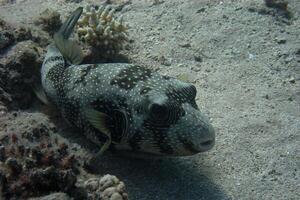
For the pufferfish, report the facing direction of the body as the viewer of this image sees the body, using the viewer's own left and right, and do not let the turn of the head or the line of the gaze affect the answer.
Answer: facing the viewer and to the right of the viewer

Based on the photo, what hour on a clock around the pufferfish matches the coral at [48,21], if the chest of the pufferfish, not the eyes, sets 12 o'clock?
The coral is roughly at 7 o'clock from the pufferfish.

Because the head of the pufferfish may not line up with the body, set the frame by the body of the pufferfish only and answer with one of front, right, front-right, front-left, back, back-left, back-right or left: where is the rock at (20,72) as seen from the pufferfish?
back

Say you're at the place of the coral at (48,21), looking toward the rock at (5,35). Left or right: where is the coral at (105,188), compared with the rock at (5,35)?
left

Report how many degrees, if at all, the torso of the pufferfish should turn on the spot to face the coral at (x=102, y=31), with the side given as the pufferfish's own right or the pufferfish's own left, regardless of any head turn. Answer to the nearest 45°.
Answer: approximately 135° to the pufferfish's own left

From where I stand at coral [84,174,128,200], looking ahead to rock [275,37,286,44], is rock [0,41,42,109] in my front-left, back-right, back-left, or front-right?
front-left

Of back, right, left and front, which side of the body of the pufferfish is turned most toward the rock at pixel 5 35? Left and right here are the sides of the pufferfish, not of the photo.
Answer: back

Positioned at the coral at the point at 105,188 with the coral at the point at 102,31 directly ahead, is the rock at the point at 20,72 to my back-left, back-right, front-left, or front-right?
front-left

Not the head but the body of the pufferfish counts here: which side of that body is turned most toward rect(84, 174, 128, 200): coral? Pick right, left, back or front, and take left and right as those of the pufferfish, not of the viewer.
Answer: right

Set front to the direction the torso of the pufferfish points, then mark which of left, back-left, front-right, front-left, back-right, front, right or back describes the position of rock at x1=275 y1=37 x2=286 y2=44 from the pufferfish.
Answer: left
